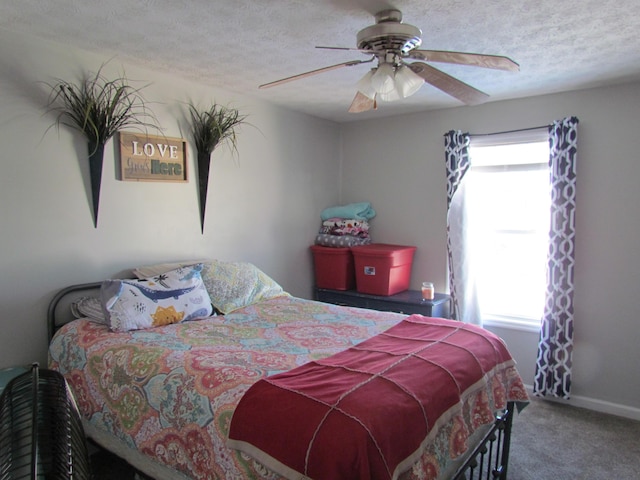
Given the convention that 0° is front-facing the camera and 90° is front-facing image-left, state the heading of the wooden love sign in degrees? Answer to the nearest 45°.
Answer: approximately 315°

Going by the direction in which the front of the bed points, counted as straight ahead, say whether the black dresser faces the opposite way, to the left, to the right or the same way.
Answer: to the right

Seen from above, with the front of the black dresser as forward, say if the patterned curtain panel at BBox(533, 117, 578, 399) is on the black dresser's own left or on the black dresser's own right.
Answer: on the black dresser's own left

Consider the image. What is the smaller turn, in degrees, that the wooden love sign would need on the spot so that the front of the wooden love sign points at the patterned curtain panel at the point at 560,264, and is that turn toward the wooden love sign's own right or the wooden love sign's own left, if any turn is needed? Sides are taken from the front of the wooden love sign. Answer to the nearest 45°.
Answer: approximately 45° to the wooden love sign's own left

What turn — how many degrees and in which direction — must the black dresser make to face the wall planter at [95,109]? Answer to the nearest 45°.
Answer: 0° — it already faces it

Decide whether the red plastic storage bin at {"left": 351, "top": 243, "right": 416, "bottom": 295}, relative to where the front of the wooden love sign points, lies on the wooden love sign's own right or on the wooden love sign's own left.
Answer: on the wooden love sign's own left

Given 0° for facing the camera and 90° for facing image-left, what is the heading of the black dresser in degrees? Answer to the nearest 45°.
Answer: approximately 45°

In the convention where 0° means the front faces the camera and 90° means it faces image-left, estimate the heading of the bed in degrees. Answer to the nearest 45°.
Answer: approximately 315°

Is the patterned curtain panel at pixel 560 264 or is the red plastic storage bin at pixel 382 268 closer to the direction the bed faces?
the patterned curtain panel
